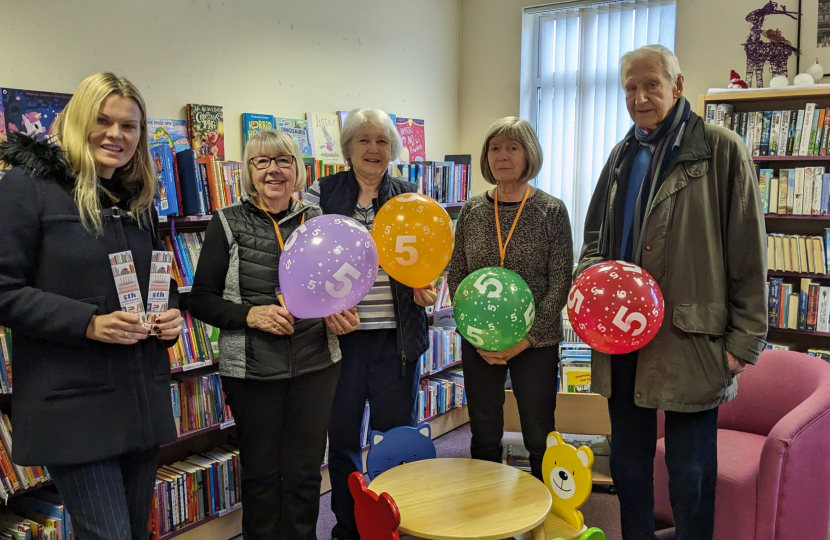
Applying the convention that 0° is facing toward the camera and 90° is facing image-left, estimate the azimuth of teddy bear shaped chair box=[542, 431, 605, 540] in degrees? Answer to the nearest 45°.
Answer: approximately 45°

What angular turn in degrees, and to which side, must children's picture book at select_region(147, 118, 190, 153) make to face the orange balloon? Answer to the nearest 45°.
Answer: approximately 45° to its left
